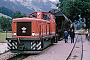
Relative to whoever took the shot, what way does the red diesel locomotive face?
facing the viewer and to the left of the viewer
